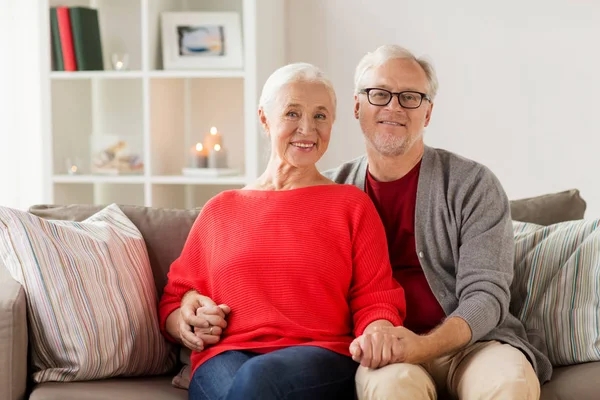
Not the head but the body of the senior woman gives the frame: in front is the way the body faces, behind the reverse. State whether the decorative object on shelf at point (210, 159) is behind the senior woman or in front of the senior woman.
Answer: behind

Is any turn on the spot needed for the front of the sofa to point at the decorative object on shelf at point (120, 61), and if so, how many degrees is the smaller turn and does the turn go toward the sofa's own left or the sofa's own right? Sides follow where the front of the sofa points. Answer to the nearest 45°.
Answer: approximately 180°

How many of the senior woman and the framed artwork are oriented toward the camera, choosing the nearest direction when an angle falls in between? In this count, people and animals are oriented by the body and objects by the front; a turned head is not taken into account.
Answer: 2

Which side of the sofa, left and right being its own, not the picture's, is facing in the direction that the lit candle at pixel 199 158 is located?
back

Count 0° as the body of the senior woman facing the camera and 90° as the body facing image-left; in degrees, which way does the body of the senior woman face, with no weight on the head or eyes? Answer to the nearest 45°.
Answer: approximately 0°

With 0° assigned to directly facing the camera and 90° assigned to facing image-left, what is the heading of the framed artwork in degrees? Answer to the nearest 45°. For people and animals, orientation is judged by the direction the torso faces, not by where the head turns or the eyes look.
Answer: approximately 0°

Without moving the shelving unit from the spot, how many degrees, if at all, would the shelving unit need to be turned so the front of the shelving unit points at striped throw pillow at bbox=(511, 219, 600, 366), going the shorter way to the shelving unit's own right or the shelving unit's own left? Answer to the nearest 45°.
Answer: approximately 45° to the shelving unit's own left
